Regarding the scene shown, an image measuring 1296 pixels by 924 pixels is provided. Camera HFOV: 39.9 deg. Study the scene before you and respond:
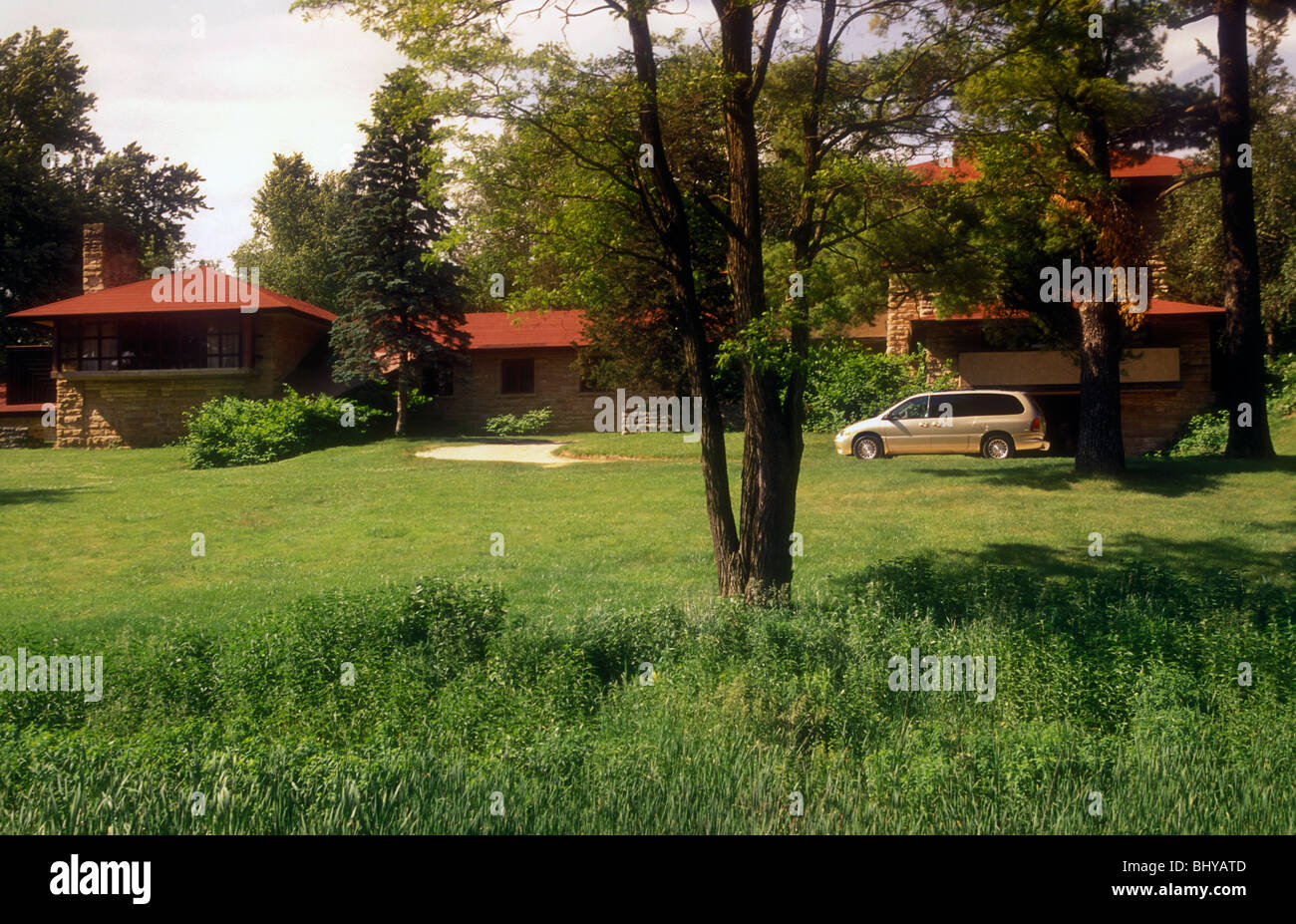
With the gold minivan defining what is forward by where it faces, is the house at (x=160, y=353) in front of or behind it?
in front

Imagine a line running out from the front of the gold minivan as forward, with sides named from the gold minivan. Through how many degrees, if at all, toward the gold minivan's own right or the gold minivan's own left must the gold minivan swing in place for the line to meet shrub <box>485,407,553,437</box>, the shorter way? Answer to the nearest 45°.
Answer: approximately 45° to the gold minivan's own right

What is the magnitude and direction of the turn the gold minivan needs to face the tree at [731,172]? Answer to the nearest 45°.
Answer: approximately 90° to its left

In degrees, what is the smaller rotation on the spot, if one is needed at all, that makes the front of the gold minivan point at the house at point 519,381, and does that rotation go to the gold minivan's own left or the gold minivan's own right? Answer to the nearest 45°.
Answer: approximately 45° to the gold minivan's own right

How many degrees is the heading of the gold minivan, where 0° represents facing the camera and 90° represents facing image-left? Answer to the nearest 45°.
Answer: approximately 90°

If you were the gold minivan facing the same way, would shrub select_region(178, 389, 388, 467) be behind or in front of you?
in front

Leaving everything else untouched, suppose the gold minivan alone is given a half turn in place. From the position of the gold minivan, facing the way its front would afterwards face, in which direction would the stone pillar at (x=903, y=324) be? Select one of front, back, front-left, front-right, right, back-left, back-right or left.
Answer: left
